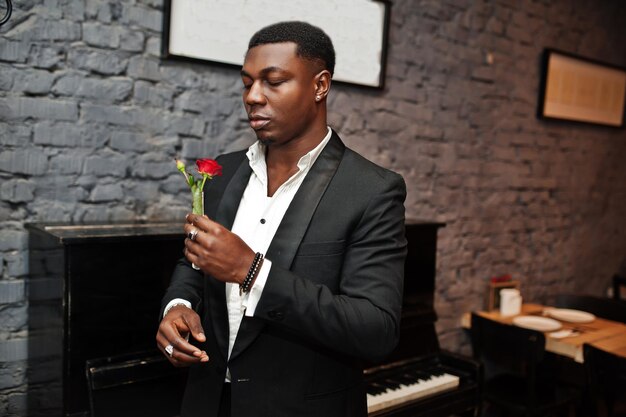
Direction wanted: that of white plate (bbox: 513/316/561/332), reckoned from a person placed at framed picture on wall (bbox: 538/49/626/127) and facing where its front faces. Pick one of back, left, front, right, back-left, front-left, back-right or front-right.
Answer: front-right

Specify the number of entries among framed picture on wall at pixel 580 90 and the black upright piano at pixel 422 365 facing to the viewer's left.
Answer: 0

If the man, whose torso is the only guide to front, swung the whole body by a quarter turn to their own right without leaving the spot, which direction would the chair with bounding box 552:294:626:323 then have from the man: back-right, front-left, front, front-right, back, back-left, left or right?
right

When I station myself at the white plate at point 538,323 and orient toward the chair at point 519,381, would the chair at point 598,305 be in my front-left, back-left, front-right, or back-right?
back-left

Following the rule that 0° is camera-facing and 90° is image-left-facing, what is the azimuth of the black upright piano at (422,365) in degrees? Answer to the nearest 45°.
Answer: approximately 315°

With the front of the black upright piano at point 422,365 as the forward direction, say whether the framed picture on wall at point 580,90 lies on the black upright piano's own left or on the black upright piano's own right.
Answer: on the black upright piano's own left

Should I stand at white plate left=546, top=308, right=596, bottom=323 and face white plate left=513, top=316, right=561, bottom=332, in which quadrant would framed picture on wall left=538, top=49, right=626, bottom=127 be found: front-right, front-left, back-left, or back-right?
back-right

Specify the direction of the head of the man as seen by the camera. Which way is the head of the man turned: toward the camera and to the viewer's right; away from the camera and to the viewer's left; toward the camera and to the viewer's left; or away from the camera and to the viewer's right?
toward the camera and to the viewer's left

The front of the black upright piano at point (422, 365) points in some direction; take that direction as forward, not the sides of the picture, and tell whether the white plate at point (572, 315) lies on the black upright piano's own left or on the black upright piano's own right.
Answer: on the black upright piano's own left

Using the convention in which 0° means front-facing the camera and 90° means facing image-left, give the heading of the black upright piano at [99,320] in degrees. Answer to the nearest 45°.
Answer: approximately 315°

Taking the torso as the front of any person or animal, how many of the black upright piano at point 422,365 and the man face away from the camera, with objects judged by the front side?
0

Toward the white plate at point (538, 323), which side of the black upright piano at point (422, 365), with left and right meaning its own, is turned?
left
